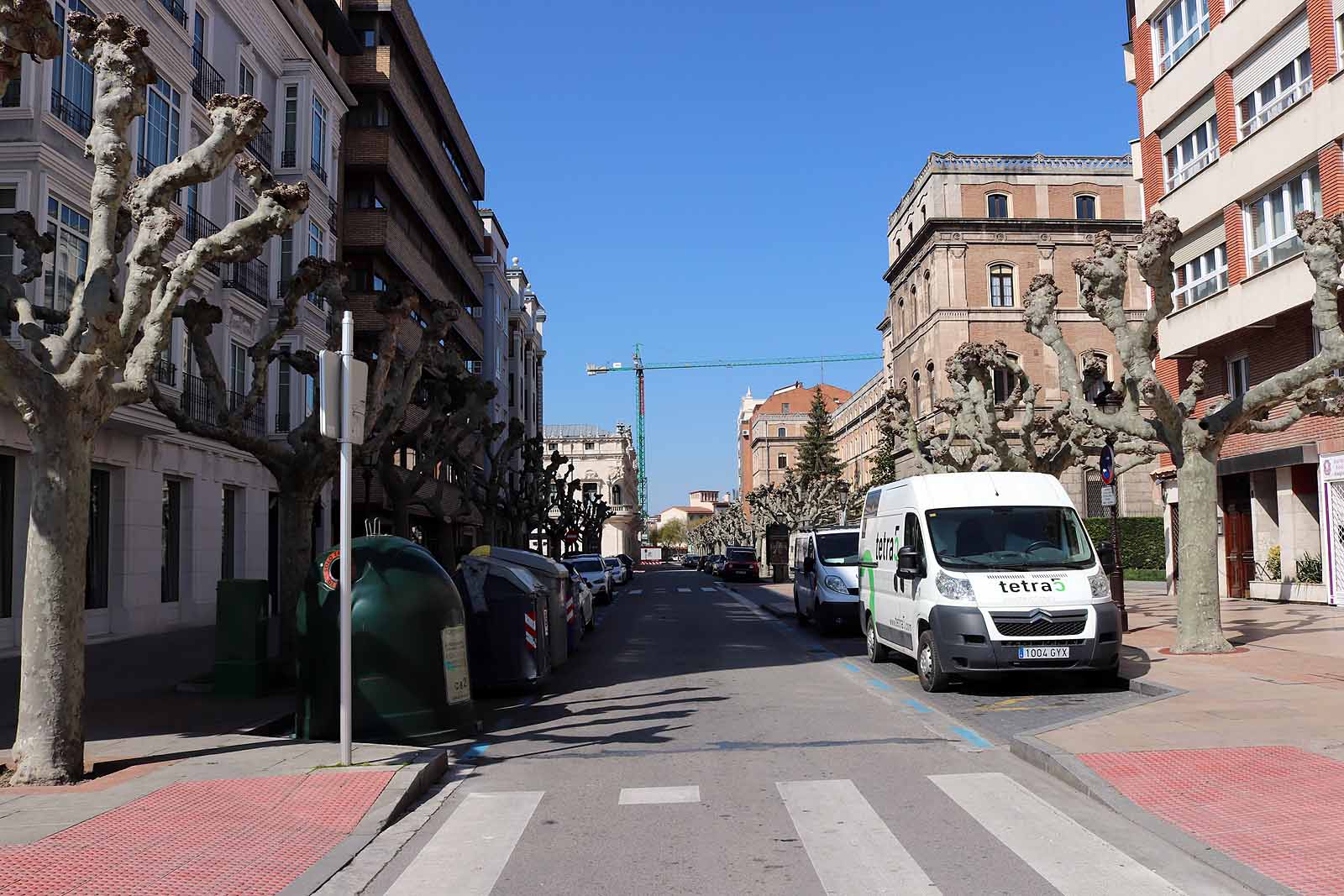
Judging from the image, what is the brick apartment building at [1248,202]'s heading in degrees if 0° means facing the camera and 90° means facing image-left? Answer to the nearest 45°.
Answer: approximately 45°

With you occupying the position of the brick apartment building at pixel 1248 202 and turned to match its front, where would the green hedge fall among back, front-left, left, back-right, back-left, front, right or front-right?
back-right

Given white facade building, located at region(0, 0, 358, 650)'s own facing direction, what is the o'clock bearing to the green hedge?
The green hedge is roughly at 10 o'clock from the white facade building.

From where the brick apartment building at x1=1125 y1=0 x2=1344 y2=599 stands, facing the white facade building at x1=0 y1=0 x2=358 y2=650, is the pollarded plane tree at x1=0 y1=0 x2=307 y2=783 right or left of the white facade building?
left

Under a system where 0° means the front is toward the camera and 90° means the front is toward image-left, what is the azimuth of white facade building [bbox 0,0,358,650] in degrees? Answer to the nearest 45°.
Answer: approximately 315°

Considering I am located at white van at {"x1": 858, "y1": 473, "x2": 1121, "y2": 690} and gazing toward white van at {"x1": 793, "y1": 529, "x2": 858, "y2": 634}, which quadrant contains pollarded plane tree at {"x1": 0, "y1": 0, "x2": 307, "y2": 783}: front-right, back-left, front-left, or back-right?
back-left

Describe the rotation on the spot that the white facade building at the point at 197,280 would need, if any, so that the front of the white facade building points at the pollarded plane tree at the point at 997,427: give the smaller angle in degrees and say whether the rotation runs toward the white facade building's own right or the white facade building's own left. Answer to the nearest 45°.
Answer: approximately 45° to the white facade building's own left

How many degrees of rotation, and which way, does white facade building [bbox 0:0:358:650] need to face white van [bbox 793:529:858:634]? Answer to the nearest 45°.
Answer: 0° — it already faces it

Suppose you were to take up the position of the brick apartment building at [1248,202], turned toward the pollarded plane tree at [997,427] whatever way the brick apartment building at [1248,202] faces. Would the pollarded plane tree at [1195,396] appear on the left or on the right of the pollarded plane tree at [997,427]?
left
